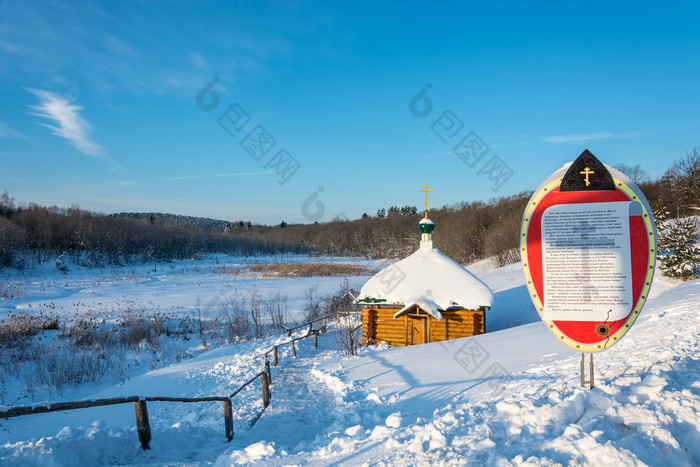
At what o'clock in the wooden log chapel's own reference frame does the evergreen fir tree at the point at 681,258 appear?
The evergreen fir tree is roughly at 8 o'clock from the wooden log chapel.

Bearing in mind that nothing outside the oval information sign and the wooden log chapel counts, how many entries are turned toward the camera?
2

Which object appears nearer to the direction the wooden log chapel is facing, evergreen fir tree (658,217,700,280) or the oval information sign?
the oval information sign

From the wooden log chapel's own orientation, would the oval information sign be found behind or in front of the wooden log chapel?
in front

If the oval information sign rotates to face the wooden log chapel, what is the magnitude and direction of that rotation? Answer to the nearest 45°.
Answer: approximately 135° to its right

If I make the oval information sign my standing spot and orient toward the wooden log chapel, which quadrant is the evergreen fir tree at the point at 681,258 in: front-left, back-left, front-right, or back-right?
front-right

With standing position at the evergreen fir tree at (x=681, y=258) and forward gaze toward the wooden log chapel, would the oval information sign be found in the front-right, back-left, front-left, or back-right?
front-left

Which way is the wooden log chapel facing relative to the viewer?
toward the camera

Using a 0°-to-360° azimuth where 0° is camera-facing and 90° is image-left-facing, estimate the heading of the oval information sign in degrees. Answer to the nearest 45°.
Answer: approximately 0°
